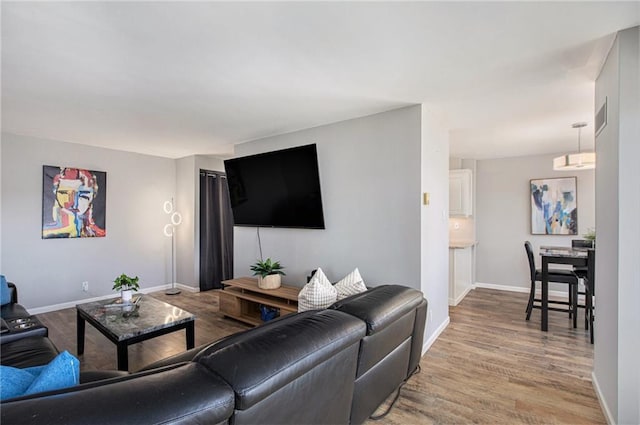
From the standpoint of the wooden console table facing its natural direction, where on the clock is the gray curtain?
The gray curtain is roughly at 4 o'clock from the wooden console table.

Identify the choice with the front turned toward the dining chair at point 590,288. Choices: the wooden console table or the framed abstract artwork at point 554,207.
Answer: the framed abstract artwork

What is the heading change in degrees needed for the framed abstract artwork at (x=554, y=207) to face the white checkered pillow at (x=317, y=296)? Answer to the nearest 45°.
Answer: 0° — it already faces it

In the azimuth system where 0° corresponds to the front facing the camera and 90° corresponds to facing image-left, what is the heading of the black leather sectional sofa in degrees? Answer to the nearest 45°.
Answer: approximately 135°

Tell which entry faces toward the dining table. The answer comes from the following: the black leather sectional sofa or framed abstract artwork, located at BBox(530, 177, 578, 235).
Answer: the framed abstract artwork
